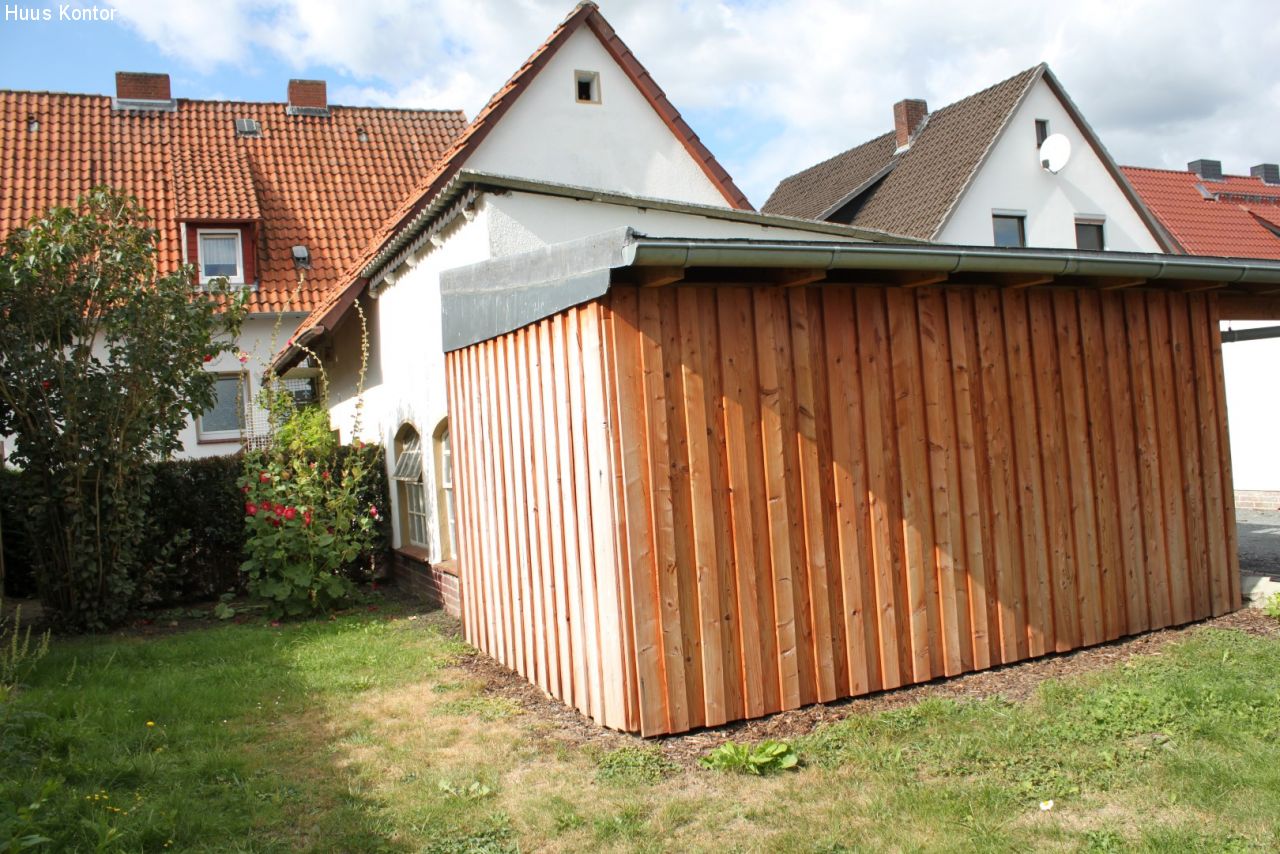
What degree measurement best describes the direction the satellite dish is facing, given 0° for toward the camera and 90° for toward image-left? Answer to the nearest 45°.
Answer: approximately 45°

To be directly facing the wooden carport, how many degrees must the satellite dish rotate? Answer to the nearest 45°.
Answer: approximately 45° to its left

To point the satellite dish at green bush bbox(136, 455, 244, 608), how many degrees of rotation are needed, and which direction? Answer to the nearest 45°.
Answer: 0° — it already faces it
